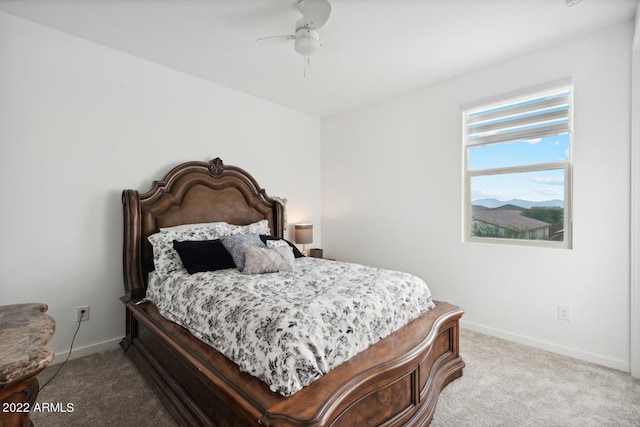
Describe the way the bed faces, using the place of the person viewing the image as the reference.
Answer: facing the viewer and to the right of the viewer

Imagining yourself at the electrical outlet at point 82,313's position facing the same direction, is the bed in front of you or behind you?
in front

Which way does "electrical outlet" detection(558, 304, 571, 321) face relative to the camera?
toward the camera

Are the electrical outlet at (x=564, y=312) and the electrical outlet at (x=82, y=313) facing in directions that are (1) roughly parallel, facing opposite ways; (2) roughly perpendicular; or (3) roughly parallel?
roughly perpendicular

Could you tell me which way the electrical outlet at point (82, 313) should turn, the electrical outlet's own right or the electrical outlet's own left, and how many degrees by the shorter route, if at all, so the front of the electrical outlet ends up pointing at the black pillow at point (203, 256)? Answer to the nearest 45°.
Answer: approximately 45° to the electrical outlet's own left

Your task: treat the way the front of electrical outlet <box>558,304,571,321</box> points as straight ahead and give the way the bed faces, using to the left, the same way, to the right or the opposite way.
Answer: to the left

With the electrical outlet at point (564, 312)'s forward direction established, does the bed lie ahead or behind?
ahead

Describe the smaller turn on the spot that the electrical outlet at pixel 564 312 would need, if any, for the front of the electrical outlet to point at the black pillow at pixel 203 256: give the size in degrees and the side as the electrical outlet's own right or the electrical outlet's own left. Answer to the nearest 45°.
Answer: approximately 45° to the electrical outlet's own right

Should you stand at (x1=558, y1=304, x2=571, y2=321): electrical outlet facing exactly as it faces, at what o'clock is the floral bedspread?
The floral bedspread is roughly at 1 o'clock from the electrical outlet.
